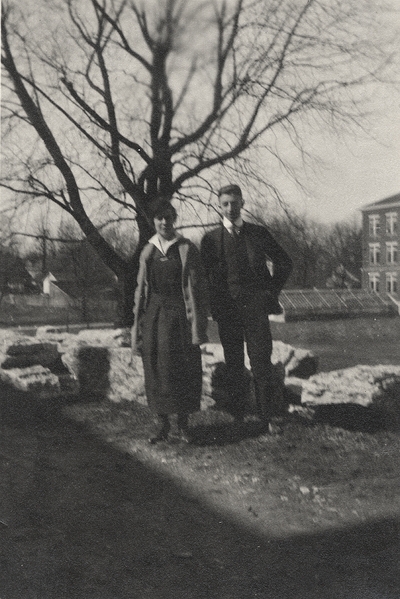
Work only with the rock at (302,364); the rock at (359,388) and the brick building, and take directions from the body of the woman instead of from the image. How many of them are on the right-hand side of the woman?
0

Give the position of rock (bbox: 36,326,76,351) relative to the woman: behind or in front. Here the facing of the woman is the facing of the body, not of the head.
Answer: behind

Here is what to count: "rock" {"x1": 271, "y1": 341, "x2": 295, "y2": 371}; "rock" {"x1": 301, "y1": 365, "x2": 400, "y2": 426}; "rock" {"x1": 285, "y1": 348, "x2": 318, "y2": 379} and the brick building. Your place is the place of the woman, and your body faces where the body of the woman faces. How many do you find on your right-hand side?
0

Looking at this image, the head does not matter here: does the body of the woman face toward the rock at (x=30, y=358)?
no

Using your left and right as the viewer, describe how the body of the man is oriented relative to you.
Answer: facing the viewer

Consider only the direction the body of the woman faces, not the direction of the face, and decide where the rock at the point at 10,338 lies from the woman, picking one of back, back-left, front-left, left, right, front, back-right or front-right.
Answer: back-right

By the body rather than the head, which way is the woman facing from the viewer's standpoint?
toward the camera

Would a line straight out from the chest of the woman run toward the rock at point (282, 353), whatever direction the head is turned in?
no

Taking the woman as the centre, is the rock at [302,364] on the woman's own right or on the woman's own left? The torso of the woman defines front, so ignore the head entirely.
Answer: on the woman's own left

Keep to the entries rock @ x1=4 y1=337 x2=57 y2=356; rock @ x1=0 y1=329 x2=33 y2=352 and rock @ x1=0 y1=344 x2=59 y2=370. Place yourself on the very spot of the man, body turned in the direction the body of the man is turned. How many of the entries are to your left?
0

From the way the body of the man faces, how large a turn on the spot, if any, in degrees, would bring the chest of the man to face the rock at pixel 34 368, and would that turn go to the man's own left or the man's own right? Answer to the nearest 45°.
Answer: approximately 135° to the man's own right

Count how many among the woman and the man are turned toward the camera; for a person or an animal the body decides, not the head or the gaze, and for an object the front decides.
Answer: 2

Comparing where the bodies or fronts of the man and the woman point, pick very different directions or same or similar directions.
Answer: same or similar directions

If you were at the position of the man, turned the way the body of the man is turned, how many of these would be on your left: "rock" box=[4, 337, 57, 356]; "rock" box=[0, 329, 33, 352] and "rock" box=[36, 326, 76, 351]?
0
